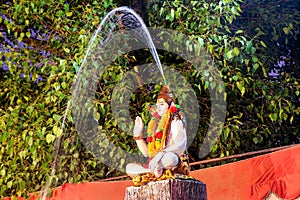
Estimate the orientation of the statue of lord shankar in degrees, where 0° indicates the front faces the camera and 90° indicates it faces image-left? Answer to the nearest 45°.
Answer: approximately 45°

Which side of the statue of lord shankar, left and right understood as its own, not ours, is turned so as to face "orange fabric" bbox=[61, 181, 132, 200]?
right

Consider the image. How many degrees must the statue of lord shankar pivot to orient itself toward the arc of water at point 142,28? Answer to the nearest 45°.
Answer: approximately 45° to its right

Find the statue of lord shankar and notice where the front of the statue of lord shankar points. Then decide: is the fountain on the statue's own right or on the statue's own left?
on the statue's own right

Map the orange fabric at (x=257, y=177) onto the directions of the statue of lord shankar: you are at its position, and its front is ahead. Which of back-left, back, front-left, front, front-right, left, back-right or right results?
back
